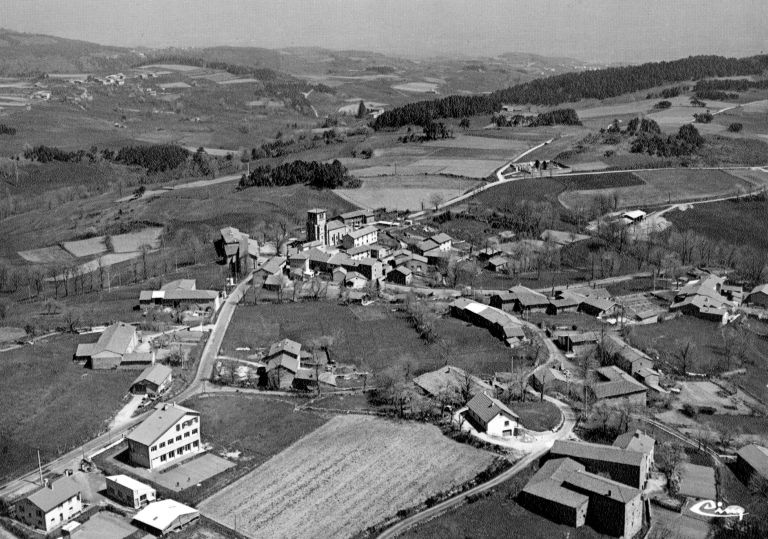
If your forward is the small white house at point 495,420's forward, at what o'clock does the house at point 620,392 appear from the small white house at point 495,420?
The house is roughly at 9 o'clock from the small white house.

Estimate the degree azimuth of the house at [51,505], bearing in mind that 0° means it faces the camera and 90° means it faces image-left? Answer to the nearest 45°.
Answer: approximately 315°

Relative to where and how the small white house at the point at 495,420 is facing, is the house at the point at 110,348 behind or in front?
behind

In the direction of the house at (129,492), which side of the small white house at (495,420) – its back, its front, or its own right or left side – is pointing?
right

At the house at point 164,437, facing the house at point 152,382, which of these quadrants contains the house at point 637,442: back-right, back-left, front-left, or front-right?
back-right
